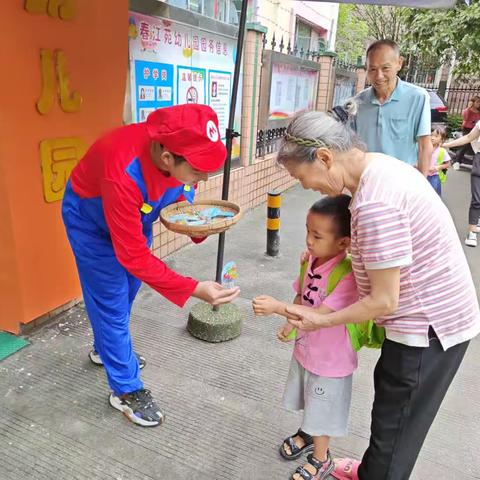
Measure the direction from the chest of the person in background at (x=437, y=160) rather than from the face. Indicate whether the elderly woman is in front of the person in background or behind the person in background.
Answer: in front

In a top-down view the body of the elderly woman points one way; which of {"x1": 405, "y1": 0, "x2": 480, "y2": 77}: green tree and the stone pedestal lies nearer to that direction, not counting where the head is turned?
the stone pedestal

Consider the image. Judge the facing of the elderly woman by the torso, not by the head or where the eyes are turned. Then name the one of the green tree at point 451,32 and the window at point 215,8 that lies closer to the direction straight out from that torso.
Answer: the window

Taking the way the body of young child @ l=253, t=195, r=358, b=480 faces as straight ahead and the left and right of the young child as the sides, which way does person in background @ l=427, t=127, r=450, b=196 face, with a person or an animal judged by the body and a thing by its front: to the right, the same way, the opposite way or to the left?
the same way

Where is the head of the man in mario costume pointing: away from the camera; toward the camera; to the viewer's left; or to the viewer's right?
to the viewer's right

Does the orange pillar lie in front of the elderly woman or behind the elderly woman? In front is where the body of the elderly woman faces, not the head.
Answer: in front

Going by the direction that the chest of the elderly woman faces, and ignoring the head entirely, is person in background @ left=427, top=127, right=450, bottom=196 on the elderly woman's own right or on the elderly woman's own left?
on the elderly woman's own right

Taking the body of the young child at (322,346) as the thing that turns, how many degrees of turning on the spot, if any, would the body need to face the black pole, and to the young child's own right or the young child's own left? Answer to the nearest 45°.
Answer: approximately 90° to the young child's own right

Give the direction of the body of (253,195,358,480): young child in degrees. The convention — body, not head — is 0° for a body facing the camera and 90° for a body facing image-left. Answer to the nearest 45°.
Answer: approximately 45°

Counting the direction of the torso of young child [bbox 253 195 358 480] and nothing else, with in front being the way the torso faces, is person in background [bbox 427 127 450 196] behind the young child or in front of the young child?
behind

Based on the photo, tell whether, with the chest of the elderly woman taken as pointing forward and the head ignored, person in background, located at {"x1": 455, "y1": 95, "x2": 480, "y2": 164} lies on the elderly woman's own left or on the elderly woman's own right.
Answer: on the elderly woman's own right

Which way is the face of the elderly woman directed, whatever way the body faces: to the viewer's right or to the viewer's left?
to the viewer's left

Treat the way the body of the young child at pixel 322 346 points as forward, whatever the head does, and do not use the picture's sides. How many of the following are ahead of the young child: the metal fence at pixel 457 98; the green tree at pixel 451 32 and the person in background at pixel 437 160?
0

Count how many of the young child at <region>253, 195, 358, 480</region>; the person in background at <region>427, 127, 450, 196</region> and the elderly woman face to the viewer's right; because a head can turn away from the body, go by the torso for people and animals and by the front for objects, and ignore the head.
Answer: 0

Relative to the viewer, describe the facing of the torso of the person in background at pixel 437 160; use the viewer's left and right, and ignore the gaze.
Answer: facing the viewer and to the left of the viewer

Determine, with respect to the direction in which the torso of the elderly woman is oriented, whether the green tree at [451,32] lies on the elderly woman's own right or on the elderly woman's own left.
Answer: on the elderly woman's own right

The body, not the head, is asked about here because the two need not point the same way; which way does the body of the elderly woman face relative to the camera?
to the viewer's left
